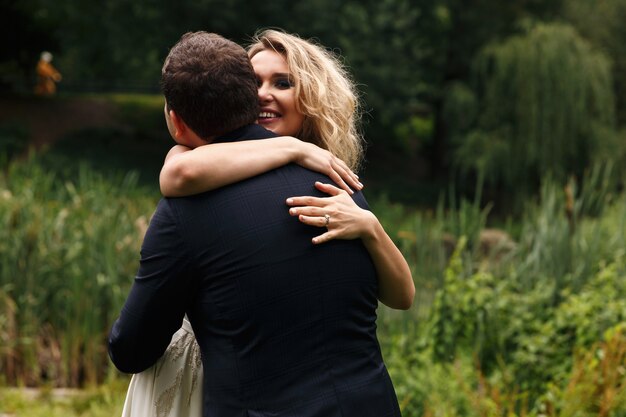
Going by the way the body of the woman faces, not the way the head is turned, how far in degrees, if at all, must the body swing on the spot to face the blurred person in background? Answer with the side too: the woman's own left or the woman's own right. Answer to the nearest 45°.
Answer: approximately 180°

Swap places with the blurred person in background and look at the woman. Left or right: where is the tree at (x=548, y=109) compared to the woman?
left

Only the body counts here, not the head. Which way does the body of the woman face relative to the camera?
toward the camera

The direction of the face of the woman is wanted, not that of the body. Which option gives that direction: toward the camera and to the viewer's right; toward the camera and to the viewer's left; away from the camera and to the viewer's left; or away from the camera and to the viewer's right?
toward the camera and to the viewer's left

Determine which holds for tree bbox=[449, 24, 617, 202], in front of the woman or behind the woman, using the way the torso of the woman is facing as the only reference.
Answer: behind
